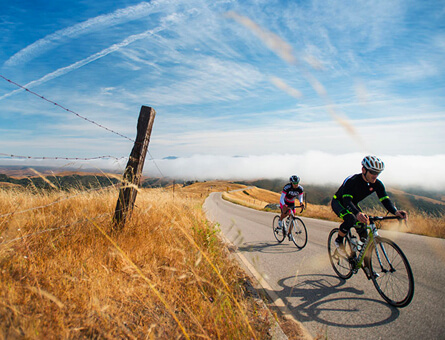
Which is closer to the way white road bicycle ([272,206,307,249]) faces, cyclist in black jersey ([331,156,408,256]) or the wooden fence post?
the cyclist in black jersey

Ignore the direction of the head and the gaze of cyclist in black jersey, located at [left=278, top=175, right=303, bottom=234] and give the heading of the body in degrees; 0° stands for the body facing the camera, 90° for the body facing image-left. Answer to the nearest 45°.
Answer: approximately 315°

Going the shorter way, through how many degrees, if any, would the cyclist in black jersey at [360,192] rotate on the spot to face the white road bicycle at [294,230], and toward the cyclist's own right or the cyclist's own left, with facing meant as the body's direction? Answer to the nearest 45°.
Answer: approximately 180°

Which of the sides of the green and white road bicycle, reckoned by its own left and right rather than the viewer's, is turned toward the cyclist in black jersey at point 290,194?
back

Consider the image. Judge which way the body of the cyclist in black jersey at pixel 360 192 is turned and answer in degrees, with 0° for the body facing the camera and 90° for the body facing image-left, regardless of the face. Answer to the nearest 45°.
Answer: approximately 315°

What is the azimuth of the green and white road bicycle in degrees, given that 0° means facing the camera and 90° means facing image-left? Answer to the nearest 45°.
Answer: approximately 315°
